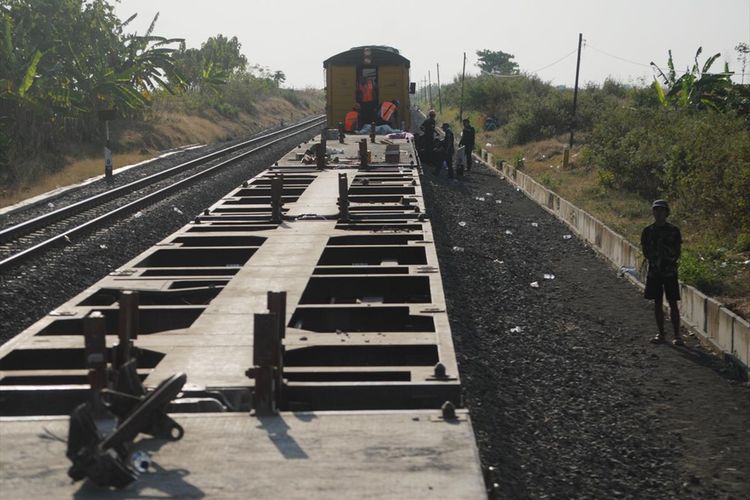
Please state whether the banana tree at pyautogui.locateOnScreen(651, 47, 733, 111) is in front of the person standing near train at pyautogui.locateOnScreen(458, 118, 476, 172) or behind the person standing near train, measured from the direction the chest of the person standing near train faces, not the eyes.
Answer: behind

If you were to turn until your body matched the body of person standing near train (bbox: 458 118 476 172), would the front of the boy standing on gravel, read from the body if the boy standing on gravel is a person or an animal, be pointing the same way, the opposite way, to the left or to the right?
to the left

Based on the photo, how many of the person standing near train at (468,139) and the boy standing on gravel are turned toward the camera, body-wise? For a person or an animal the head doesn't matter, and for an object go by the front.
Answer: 1

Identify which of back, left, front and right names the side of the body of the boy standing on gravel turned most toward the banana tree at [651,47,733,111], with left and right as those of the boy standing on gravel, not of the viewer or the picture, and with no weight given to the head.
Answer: back

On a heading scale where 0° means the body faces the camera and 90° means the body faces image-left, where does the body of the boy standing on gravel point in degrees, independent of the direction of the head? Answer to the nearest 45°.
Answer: approximately 0°

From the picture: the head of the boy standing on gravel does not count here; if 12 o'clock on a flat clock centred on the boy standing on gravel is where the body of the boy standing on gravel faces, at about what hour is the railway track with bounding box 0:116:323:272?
The railway track is roughly at 4 o'clock from the boy standing on gravel.

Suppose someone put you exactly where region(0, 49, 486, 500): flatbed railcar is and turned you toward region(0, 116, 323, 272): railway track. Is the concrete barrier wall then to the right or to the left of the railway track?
right

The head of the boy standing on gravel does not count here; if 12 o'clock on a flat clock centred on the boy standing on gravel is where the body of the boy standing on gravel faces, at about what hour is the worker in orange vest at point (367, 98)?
The worker in orange vest is roughly at 5 o'clock from the boy standing on gravel.

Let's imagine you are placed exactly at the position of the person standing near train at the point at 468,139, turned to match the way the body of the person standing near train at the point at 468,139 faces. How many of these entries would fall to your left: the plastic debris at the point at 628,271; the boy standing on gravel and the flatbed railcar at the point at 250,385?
3

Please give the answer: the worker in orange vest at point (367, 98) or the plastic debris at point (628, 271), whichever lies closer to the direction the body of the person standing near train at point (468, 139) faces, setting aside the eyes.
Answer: the worker in orange vest
